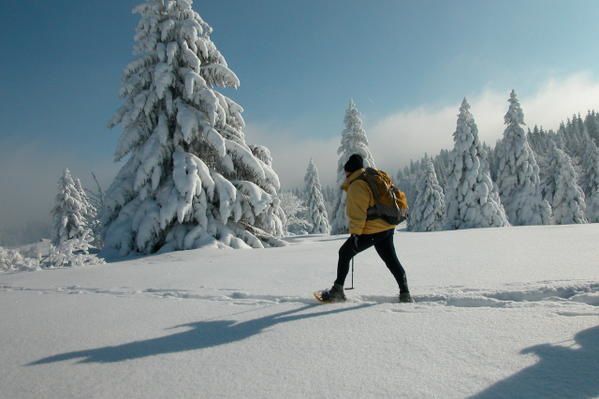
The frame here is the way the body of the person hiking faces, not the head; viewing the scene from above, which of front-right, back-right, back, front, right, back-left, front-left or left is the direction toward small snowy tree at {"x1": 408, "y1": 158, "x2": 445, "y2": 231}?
right

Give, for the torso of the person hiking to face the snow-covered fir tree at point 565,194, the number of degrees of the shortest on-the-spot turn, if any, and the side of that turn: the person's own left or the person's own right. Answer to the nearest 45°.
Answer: approximately 135° to the person's own right

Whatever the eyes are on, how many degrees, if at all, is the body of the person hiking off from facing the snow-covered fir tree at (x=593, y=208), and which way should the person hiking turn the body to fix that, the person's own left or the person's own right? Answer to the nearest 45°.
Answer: approximately 135° to the person's own right

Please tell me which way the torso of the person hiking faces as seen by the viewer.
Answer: to the viewer's left

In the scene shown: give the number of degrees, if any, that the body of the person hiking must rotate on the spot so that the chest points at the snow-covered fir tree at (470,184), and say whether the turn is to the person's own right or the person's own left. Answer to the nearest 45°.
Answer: approximately 90° to the person's own right

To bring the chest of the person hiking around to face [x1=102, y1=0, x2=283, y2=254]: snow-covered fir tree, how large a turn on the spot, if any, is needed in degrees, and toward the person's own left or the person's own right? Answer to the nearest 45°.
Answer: approximately 45° to the person's own right

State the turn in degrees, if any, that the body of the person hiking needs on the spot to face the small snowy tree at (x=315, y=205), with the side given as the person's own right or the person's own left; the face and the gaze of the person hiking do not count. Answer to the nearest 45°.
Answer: approximately 90° to the person's own right

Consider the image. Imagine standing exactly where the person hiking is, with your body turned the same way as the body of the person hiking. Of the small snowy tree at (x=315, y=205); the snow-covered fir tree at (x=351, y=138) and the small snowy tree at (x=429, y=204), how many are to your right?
3

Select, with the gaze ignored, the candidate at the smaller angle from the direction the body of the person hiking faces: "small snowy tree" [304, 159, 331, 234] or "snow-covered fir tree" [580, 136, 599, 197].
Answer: the small snowy tree

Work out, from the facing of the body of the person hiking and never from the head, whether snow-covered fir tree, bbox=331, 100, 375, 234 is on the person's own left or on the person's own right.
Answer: on the person's own right
